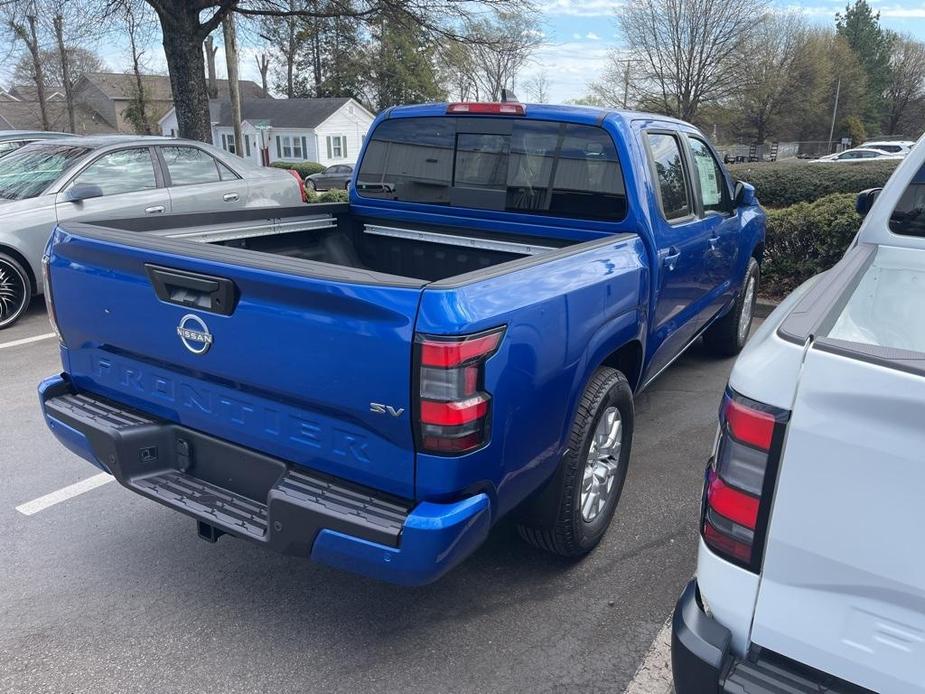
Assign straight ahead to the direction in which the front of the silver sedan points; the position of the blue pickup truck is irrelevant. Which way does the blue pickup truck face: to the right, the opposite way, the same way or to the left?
the opposite way

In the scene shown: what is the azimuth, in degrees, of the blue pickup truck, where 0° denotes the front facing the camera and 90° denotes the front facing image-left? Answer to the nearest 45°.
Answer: approximately 225°

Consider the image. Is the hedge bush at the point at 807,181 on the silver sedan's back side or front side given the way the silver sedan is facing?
on the back side

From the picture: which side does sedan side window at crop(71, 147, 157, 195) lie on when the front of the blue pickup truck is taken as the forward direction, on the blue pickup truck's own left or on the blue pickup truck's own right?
on the blue pickup truck's own left

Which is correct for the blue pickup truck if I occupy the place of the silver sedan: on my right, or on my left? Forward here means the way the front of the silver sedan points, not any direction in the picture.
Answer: on my left

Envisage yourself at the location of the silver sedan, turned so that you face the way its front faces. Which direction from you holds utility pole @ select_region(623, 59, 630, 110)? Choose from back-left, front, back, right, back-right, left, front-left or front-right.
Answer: back

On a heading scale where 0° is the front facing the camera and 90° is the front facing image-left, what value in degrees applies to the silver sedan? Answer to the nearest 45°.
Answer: approximately 45°

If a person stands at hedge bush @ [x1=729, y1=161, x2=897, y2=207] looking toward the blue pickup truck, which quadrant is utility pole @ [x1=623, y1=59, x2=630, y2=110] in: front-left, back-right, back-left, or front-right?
back-right

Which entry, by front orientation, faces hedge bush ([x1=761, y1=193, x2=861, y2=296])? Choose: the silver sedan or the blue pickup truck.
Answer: the blue pickup truck
